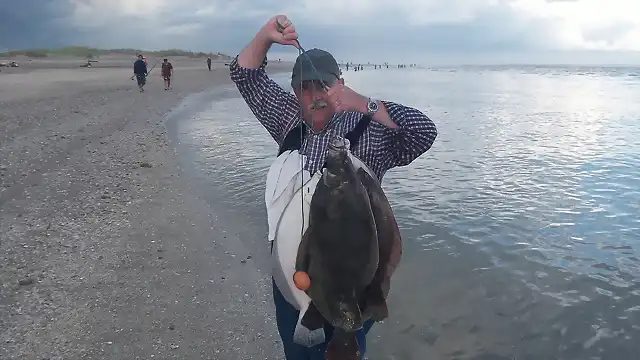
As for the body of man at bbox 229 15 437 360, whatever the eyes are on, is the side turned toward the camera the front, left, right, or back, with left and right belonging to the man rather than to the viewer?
front
